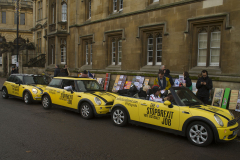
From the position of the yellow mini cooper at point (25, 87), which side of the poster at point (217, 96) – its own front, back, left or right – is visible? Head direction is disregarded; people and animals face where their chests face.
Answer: right

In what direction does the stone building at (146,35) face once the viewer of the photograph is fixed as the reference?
facing the viewer and to the left of the viewer

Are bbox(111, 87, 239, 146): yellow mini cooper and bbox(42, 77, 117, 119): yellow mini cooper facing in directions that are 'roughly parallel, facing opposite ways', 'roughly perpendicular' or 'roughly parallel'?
roughly parallel

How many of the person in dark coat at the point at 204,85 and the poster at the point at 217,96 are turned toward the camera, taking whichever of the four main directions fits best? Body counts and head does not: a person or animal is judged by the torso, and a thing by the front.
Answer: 2

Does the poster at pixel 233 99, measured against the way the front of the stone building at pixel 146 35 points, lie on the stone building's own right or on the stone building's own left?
on the stone building's own left

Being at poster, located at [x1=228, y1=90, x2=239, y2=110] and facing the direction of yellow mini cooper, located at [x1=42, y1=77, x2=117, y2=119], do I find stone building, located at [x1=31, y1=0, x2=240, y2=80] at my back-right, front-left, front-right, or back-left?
front-right

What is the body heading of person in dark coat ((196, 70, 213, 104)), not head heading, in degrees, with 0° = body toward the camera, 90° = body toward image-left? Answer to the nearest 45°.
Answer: approximately 0°

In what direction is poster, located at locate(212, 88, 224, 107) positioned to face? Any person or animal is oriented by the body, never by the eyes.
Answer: toward the camera
